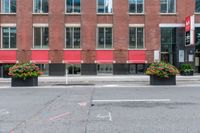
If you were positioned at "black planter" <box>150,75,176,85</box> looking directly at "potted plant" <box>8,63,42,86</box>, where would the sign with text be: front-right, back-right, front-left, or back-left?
back-right

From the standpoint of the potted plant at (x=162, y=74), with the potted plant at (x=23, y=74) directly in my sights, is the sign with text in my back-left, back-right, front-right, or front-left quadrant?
back-right

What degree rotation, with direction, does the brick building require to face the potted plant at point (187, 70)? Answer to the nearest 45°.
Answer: approximately 90° to its left

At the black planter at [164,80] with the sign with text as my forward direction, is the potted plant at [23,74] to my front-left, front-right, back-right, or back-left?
back-left

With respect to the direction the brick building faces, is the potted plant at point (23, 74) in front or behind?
in front

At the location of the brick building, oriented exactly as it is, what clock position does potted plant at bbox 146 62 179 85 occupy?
The potted plant is roughly at 11 o'clock from the brick building.

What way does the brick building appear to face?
toward the camera

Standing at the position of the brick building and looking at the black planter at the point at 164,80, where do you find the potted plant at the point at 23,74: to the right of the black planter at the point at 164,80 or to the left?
right

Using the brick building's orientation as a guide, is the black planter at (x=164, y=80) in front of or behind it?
in front

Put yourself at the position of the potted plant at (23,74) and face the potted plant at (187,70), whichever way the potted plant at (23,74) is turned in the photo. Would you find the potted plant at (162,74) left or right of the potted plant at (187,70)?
right

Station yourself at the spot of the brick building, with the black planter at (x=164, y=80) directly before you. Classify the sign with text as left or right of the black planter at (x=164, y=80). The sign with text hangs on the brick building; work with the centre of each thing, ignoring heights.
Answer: left

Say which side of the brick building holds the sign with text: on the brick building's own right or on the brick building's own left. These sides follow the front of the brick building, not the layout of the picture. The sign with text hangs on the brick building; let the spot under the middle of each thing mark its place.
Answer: on the brick building's own left
